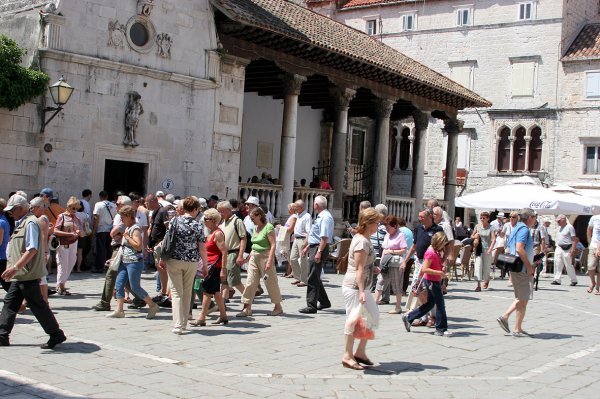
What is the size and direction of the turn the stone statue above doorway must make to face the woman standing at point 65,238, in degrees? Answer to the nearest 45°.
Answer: approximately 45° to its right

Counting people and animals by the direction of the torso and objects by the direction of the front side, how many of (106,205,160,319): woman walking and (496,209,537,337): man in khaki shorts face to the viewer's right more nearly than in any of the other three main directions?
1

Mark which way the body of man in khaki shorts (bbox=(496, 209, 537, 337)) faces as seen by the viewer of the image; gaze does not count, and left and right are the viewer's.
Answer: facing to the right of the viewer

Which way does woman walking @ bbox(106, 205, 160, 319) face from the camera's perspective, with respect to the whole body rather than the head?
to the viewer's left

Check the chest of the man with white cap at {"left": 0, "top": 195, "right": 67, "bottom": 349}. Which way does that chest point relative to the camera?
to the viewer's left

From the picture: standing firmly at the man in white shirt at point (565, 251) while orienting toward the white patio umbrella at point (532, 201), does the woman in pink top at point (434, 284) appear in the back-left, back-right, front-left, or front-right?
back-left

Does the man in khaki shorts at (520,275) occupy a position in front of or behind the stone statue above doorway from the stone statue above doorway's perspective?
in front

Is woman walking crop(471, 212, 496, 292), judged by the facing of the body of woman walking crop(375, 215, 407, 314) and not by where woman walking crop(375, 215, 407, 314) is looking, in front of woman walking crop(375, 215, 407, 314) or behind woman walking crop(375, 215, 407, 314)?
behind
